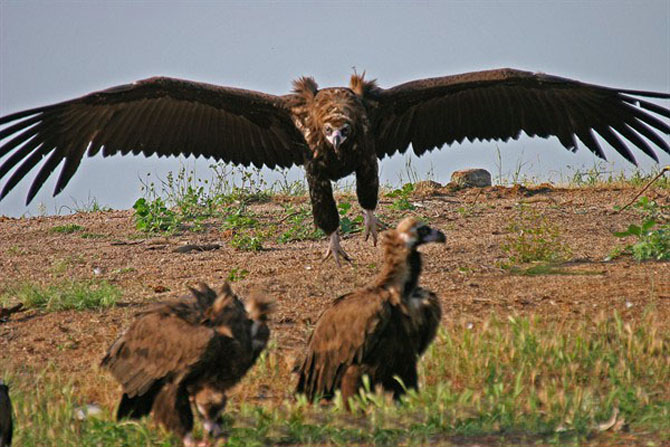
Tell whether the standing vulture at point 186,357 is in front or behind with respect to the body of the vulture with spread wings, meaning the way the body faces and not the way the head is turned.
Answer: in front

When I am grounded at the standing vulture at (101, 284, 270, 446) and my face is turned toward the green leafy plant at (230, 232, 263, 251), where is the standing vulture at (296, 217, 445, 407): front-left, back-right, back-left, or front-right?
front-right

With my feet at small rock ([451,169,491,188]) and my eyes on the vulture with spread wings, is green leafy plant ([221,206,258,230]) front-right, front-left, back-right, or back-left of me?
front-right

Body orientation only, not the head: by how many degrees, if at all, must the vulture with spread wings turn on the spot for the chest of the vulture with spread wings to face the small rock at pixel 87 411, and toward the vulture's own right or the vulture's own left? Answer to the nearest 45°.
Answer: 0° — it already faces it

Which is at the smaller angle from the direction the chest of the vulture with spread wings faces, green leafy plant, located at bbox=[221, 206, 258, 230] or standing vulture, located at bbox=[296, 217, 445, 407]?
the standing vulture

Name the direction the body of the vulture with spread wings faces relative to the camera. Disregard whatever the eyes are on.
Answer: toward the camera

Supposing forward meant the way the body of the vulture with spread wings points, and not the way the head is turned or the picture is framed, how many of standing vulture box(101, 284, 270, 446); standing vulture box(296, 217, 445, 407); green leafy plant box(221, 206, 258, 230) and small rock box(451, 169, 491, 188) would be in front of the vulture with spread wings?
2

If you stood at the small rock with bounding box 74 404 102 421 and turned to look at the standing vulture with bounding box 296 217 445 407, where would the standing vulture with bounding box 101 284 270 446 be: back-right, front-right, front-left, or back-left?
front-right

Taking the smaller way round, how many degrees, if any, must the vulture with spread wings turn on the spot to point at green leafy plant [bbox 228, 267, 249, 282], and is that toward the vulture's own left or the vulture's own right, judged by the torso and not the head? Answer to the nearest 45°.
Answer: approximately 45° to the vulture's own right

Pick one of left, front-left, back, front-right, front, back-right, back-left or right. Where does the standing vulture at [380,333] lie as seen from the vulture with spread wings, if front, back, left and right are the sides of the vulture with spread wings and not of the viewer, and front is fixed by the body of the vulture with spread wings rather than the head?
front

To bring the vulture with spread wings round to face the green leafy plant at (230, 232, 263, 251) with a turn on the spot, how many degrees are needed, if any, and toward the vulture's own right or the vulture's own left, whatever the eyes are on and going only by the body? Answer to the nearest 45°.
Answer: approximately 135° to the vulture's own right

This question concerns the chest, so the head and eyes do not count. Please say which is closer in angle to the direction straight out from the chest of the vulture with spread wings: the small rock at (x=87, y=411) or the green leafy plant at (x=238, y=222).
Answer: the small rock
